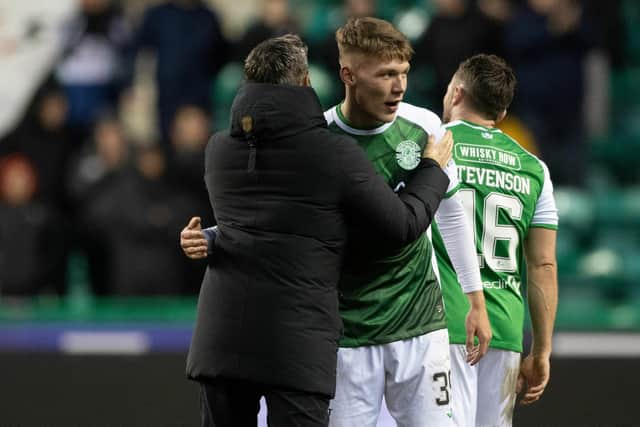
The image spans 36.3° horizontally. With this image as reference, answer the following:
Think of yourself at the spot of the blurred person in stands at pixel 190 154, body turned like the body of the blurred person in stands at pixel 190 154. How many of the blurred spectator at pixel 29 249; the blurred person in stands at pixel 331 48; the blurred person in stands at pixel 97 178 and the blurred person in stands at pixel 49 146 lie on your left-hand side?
1

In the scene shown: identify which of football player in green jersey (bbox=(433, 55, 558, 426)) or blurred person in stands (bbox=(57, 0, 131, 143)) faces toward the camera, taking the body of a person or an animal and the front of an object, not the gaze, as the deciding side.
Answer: the blurred person in stands

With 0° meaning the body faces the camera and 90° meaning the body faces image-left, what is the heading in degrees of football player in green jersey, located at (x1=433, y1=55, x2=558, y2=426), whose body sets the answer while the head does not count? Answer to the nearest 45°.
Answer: approximately 180°

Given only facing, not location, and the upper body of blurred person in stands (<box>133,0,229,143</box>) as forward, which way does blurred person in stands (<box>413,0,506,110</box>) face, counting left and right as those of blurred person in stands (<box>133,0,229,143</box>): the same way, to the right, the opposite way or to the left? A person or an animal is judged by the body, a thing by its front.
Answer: the same way

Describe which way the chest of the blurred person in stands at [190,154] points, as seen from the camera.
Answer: toward the camera

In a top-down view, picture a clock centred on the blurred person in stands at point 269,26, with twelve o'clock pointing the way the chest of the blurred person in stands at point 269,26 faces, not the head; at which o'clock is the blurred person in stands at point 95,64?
the blurred person in stands at point 95,64 is roughly at 4 o'clock from the blurred person in stands at point 269,26.

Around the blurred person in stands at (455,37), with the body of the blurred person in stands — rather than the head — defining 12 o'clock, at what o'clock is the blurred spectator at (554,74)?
The blurred spectator is roughly at 8 o'clock from the blurred person in stands.

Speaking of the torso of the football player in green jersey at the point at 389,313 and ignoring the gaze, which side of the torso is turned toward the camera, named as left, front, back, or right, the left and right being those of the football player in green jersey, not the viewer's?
front

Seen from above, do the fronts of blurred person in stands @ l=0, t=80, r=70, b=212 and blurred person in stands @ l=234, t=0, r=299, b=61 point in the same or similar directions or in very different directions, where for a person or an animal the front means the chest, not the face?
same or similar directions

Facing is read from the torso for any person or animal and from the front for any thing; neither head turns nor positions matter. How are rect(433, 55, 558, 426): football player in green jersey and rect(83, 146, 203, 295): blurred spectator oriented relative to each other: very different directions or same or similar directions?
very different directions

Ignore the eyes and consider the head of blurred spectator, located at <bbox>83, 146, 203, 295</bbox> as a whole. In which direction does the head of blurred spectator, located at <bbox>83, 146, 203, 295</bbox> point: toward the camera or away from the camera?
toward the camera

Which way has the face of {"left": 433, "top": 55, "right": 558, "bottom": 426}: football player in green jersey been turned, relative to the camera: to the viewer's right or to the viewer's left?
to the viewer's left

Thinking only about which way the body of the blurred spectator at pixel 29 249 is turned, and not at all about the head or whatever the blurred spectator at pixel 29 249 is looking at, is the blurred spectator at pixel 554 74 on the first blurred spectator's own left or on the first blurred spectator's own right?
on the first blurred spectator's own left

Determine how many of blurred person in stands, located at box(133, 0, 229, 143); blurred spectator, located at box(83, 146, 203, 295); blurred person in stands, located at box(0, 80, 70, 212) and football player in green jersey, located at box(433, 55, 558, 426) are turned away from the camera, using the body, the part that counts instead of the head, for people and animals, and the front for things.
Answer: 1

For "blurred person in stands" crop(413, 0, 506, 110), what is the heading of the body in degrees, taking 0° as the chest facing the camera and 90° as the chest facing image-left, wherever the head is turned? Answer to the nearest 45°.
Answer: approximately 0°

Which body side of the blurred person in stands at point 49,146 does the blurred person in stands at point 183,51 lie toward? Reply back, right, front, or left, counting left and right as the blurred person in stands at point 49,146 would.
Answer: left

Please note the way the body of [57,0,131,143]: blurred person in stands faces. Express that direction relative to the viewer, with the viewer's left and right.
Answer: facing the viewer

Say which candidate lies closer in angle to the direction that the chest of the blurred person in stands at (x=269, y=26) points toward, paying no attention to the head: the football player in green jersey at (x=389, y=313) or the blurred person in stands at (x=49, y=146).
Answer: the football player in green jersey

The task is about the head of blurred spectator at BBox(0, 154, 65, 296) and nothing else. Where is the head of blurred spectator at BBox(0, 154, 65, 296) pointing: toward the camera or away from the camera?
toward the camera
